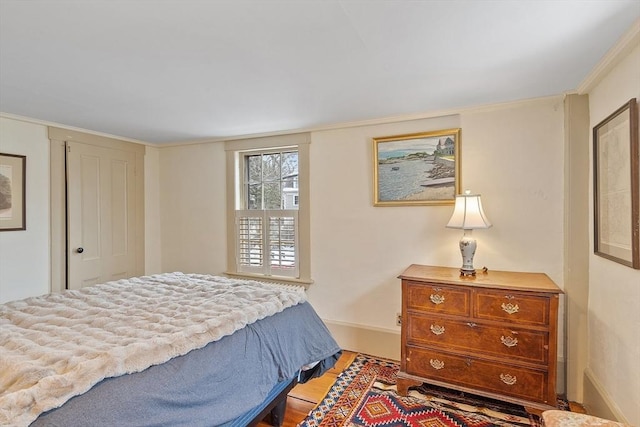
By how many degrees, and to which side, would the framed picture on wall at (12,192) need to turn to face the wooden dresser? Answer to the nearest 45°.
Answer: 0° — it already faces it

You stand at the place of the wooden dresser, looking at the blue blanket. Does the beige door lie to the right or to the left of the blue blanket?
right

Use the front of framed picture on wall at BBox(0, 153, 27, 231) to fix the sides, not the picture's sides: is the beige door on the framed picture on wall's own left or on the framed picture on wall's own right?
on the framed picture on wall's own left

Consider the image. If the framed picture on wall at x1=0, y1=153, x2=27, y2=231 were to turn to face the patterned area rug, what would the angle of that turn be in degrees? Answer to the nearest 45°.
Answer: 0° — it already faces it

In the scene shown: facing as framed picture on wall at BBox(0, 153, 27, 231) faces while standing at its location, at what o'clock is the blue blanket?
The blue blanket is roughly at 1 o'clock from the framed picture on wall.

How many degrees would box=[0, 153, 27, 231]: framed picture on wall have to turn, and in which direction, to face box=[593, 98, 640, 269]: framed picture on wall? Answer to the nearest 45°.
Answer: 0° — it already faces it

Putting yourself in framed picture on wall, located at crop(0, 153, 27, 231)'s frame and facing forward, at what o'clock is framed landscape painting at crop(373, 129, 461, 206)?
The framed landscape painting is roughly at 12 o'clock from the framed picture on wall.

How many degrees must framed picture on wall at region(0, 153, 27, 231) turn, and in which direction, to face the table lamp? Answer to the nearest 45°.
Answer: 0° — it already faces it

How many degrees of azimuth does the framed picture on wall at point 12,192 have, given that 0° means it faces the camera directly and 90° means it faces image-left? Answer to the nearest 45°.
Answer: approximately 315°

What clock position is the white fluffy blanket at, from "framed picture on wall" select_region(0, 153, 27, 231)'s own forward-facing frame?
The white fluffy blanket is roughly at 1 o'clock from the framed picture on wall.
